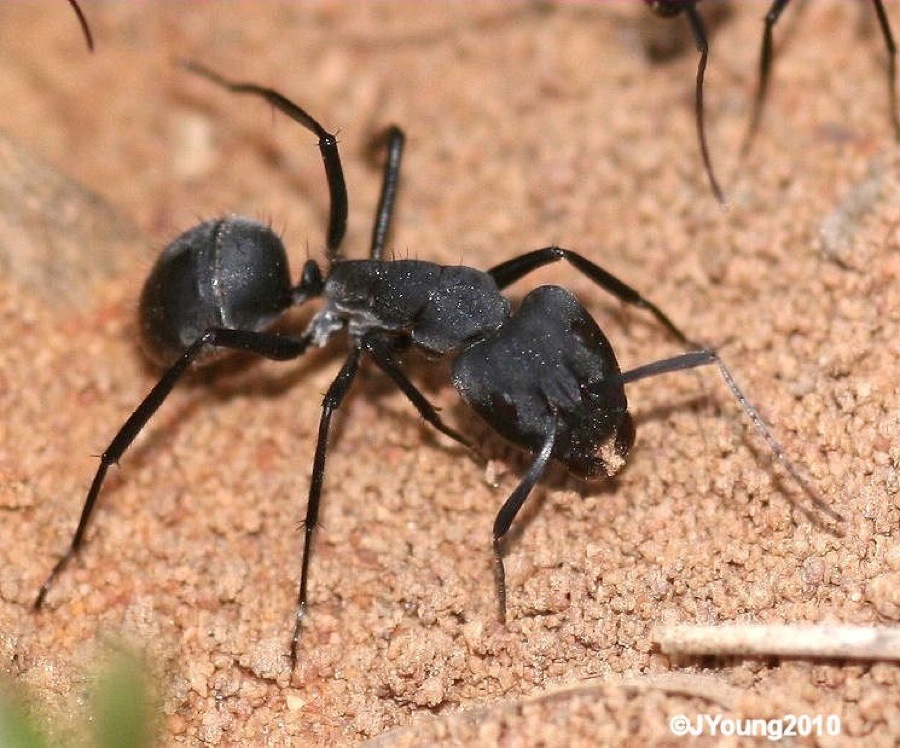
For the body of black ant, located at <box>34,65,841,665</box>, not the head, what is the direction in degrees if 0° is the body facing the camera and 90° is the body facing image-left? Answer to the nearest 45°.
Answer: approximately 315°
